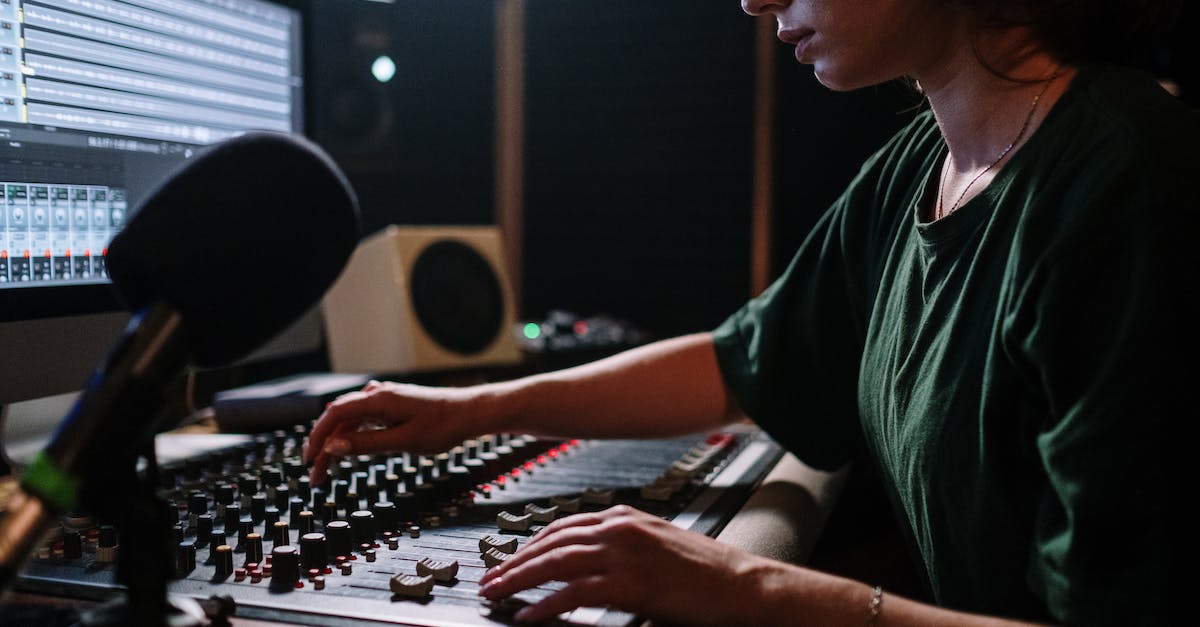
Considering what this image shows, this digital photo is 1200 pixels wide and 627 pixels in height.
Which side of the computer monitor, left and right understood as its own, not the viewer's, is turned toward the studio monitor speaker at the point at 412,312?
left

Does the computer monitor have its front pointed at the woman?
yes

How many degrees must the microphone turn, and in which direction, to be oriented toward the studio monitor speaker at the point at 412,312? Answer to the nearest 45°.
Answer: approximately 90° to its left

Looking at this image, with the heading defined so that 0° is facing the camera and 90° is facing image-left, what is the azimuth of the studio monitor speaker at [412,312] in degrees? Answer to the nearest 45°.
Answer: approximately 315°

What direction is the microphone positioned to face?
to the viewer's right

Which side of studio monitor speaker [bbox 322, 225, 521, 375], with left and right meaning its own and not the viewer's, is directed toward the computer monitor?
right

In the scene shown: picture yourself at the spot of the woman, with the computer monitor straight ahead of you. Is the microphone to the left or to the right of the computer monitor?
left

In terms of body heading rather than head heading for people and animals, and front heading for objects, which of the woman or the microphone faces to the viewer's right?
the microphone

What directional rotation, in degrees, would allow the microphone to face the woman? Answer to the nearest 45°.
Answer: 0° — it already faces them

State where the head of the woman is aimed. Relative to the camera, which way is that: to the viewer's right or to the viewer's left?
to the viewer's left

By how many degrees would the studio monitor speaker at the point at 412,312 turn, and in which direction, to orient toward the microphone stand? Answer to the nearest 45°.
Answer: approximately 45° to its right

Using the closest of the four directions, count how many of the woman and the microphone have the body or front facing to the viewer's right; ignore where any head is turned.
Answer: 1

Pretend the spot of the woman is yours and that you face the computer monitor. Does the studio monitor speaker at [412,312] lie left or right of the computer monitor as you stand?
right
